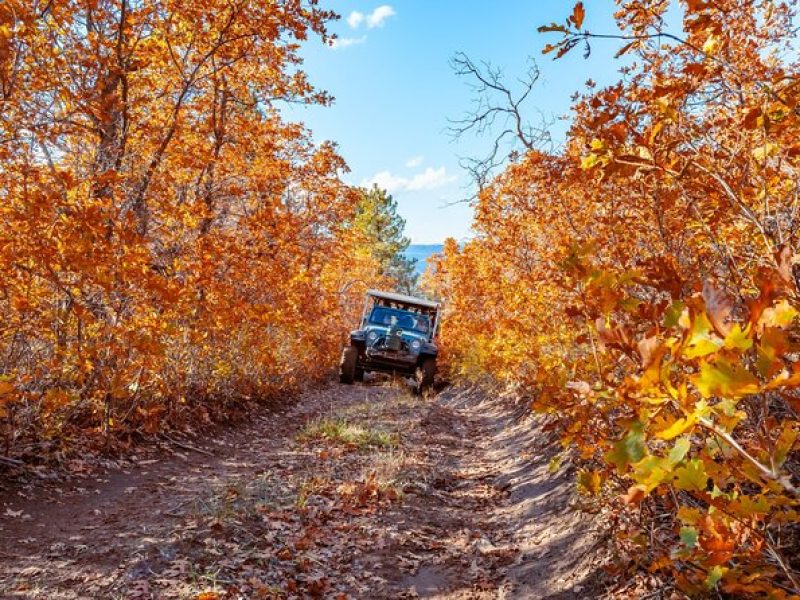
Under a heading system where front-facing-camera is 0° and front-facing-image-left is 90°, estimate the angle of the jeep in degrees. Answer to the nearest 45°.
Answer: approximately 0°

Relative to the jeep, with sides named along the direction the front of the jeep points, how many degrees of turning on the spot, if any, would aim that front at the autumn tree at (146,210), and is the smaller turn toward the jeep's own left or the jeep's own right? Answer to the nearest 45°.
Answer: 0° — it already faces it

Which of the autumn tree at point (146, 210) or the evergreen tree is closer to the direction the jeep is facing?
the autumn tree

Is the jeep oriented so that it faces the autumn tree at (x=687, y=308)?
yes

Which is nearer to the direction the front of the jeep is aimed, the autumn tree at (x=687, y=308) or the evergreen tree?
the autumn tree

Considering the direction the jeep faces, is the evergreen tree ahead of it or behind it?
behind

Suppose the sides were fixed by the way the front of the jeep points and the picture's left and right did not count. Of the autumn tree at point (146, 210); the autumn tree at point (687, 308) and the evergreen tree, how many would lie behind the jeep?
1
